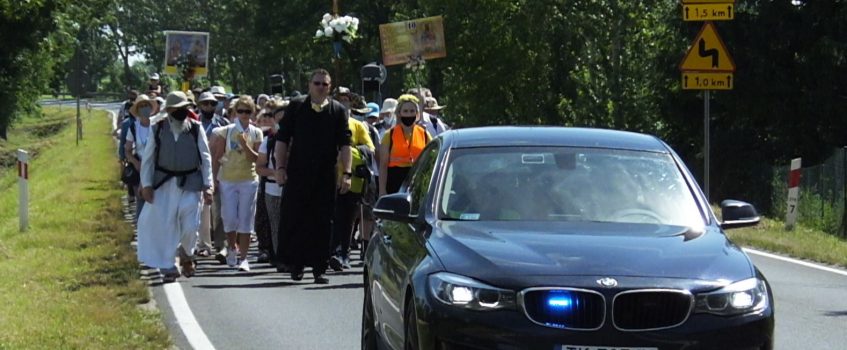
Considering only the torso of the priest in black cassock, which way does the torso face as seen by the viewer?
toward the camera

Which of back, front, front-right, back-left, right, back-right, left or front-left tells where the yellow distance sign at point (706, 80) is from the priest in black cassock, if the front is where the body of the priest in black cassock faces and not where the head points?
back-left

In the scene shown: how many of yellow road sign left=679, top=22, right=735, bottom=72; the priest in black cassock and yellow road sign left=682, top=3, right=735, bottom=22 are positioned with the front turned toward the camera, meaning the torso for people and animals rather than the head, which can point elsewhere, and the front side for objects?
3

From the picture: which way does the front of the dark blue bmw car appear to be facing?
toward the camera

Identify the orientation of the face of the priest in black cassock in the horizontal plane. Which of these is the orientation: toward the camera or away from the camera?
toward the camera

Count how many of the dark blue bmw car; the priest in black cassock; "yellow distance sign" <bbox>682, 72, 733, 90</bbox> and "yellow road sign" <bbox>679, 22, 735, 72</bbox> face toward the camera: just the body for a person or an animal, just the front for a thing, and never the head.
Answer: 4

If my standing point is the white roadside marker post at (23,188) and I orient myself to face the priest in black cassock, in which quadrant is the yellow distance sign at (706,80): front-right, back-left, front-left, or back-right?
front-left

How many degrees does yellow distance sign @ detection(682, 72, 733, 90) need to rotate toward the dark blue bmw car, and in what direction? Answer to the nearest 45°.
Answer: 0° — it already faces it

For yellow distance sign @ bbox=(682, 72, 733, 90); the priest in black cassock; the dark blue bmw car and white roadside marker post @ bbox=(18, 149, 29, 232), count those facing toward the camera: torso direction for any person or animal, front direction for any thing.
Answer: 4

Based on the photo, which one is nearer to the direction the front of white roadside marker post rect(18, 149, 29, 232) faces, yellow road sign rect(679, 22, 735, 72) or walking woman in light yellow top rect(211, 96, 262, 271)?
the walking woman in light yellow top

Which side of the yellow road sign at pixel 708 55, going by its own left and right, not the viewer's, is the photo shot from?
front
